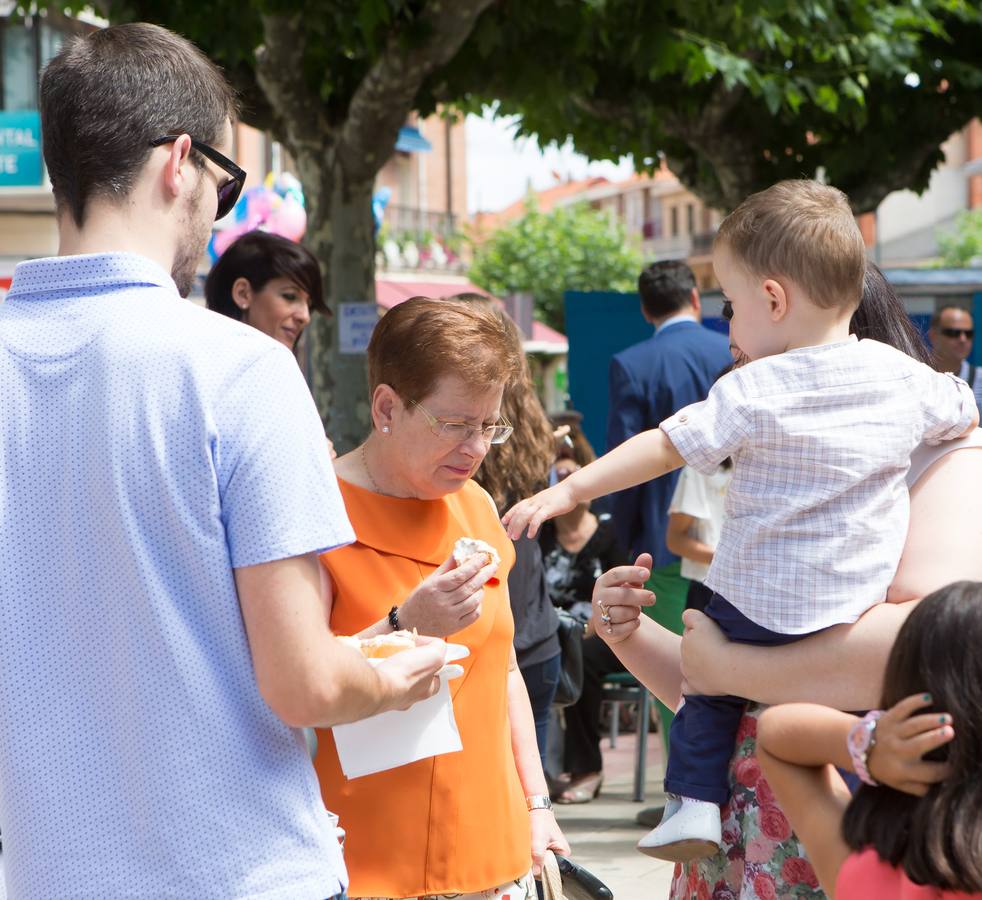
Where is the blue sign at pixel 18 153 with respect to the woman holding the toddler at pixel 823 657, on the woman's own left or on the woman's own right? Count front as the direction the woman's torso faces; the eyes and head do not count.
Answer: on the woman's own right

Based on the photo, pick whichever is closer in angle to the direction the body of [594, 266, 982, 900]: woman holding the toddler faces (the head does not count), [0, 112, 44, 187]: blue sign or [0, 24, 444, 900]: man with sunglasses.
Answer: the man with sunglasses

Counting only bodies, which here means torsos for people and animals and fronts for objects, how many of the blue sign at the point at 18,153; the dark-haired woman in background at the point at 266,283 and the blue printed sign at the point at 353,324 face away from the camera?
0

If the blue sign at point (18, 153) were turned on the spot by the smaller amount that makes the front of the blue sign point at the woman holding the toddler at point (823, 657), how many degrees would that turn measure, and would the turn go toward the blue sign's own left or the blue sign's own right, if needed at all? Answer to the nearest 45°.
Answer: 0° — it already faces them

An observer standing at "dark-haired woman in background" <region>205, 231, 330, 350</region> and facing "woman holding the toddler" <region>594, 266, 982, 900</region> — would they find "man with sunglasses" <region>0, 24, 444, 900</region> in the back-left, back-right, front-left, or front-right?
front-right

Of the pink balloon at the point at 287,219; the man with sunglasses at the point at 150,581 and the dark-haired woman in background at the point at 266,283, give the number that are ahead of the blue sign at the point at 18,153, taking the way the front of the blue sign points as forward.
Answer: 3

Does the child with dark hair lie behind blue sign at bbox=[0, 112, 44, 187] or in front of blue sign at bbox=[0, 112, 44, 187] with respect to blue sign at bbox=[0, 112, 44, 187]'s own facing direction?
in front

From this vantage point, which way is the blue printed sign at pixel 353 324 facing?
toward the camera

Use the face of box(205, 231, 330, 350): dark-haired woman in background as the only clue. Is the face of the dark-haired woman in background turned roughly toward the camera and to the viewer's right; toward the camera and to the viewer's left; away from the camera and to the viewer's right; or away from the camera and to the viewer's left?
toward the camera and to the viewer's right

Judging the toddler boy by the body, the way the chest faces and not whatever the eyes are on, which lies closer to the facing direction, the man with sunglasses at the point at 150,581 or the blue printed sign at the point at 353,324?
the blue printed sign

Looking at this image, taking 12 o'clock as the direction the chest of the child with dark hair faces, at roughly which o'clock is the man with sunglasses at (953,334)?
The man with sunglasses is roughly at 12 o'clock from the child with dark hair.

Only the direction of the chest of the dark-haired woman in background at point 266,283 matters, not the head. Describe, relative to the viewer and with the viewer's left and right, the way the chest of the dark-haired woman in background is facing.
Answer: facing the viewer and to the right of the viewer

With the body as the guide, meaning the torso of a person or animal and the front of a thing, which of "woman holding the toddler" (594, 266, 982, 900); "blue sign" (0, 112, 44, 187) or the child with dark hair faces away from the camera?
the child with dark hair

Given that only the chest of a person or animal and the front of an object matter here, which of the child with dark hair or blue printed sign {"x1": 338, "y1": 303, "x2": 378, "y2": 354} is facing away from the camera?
the child with dark hair

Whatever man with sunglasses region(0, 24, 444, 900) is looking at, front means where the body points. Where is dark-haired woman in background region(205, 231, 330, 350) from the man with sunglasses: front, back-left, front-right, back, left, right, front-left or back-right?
front-left

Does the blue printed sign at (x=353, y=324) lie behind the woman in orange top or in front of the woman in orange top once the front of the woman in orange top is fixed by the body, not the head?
behind

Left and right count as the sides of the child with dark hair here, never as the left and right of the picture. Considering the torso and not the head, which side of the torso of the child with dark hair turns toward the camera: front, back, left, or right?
back

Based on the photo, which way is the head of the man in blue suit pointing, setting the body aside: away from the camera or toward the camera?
away from the camera
